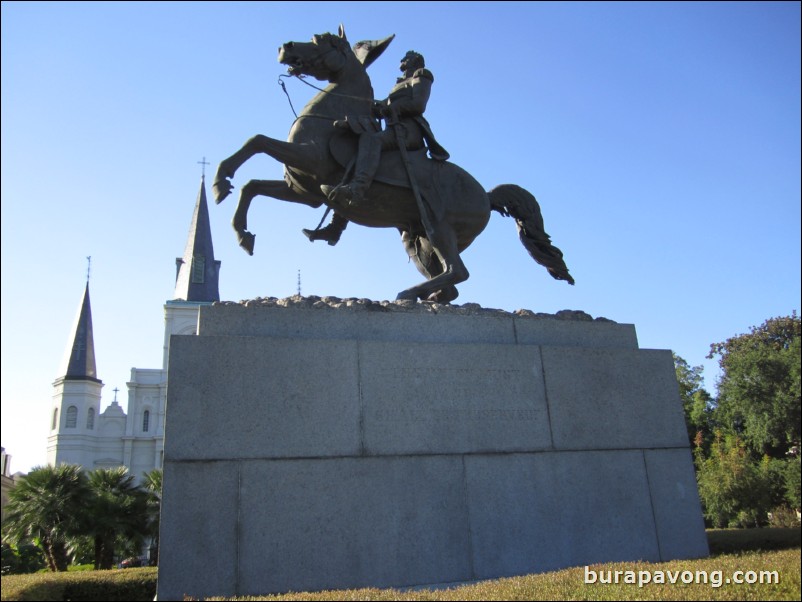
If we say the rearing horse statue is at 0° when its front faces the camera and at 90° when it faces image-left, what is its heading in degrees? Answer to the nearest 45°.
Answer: approximately 90°

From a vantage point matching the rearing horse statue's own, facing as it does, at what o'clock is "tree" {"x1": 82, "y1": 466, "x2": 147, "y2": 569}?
The tree is roughly at 2 o'clock from the rearing horse statue.

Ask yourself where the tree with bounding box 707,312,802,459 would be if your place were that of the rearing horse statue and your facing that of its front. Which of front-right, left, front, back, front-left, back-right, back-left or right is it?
back-right

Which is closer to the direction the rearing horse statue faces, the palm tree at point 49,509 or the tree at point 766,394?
the palm tree

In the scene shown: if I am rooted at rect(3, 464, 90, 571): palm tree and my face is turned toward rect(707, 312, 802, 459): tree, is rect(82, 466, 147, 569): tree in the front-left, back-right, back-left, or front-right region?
front-left

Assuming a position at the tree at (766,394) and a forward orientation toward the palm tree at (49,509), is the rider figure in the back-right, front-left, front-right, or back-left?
front-left

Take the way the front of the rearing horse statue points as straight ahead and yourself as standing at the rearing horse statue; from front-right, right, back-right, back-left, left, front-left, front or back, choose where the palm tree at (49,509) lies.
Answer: front-right
